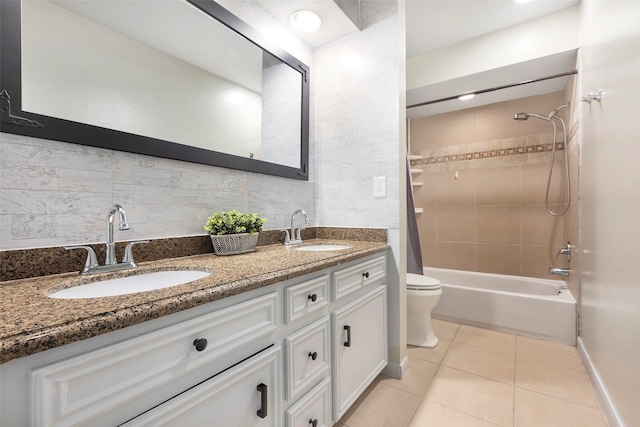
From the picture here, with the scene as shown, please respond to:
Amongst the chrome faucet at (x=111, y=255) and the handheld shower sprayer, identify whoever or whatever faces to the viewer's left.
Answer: the handheld shower sprayer

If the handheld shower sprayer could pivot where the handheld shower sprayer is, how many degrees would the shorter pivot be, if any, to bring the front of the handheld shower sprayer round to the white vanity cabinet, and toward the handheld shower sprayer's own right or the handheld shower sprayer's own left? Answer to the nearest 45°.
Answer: approximately 90° to the handheld shower sprayer's own left

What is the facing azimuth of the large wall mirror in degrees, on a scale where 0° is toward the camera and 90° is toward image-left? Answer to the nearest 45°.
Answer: approximately 315°

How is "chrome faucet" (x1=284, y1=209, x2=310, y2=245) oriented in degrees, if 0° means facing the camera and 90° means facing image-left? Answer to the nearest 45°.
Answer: approximately 315°

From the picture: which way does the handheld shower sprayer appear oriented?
to the viewer's left

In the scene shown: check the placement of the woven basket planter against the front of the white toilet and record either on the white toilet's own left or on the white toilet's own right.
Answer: on the white toilet's own right

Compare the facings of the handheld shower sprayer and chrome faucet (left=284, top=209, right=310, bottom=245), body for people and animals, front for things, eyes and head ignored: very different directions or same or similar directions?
very different directions

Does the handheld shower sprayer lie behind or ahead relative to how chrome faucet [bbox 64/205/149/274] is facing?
ahead

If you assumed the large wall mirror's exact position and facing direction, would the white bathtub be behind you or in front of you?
in front
